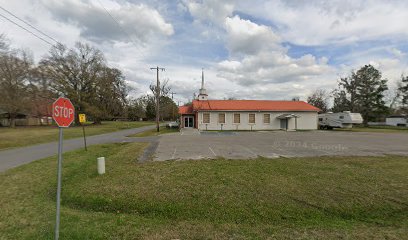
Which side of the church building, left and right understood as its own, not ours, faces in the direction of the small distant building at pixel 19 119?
right

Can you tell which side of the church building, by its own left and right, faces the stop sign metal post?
front

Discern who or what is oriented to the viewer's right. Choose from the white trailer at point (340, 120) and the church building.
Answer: the white trailer

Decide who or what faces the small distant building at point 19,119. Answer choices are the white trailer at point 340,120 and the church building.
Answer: the church building

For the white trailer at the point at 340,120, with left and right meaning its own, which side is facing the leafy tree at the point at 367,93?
left

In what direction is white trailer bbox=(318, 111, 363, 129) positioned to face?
to the viewer's right

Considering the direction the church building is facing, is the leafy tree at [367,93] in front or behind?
behind

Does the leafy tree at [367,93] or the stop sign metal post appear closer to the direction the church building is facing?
the stop sign metal post

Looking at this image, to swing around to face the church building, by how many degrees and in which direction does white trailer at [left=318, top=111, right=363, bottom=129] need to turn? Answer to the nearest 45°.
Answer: approximately 135° to its right

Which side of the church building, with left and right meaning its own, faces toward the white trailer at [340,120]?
left

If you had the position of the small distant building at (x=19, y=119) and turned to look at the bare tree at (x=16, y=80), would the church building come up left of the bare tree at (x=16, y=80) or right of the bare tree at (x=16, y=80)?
left
